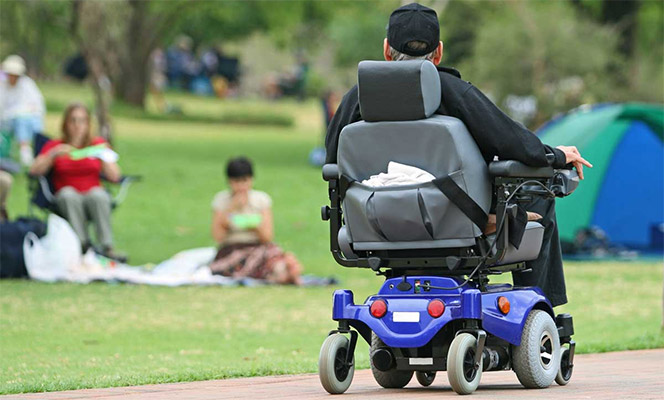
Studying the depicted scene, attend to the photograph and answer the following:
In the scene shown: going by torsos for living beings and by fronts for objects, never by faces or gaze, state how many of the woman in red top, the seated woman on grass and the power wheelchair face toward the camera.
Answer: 2

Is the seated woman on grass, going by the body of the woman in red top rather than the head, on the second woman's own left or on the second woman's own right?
on the second woman's own left

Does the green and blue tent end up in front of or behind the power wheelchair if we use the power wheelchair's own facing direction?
in front

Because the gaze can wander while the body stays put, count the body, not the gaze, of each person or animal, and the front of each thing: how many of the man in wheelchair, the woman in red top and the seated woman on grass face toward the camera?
2

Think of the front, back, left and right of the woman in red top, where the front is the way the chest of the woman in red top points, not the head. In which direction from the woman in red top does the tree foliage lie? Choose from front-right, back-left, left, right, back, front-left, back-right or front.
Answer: back-left

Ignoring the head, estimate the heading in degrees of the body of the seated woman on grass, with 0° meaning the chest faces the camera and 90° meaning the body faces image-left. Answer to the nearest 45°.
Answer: approximately 0°

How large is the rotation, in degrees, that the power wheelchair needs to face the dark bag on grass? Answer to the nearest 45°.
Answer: approximately 90° to its left

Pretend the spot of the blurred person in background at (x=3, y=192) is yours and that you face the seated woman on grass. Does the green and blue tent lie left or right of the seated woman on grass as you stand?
left

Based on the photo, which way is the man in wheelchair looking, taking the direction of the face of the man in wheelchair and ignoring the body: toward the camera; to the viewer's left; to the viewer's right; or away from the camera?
away from the camera
